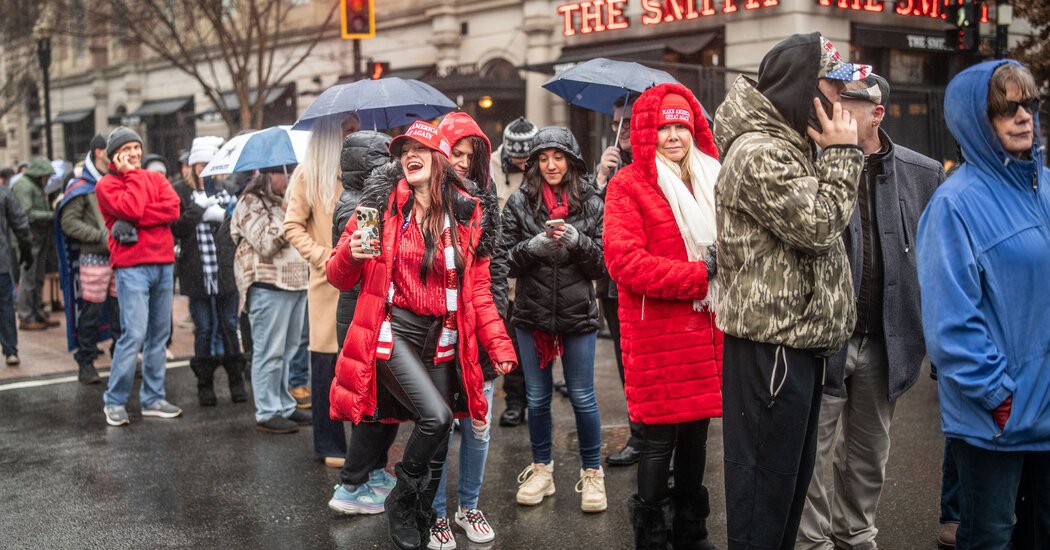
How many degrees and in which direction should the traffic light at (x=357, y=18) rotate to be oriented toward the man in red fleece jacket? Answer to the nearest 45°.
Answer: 0° — it already faces them

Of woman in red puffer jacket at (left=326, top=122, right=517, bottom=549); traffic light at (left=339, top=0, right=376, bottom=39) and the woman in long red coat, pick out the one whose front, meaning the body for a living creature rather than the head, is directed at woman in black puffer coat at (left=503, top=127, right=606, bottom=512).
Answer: the traffic light

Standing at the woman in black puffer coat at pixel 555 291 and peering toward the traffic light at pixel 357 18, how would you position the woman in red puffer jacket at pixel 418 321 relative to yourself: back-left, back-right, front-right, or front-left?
back-left

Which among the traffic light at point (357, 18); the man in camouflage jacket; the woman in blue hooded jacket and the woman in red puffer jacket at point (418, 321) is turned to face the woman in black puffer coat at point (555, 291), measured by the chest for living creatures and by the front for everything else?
the traffic light
